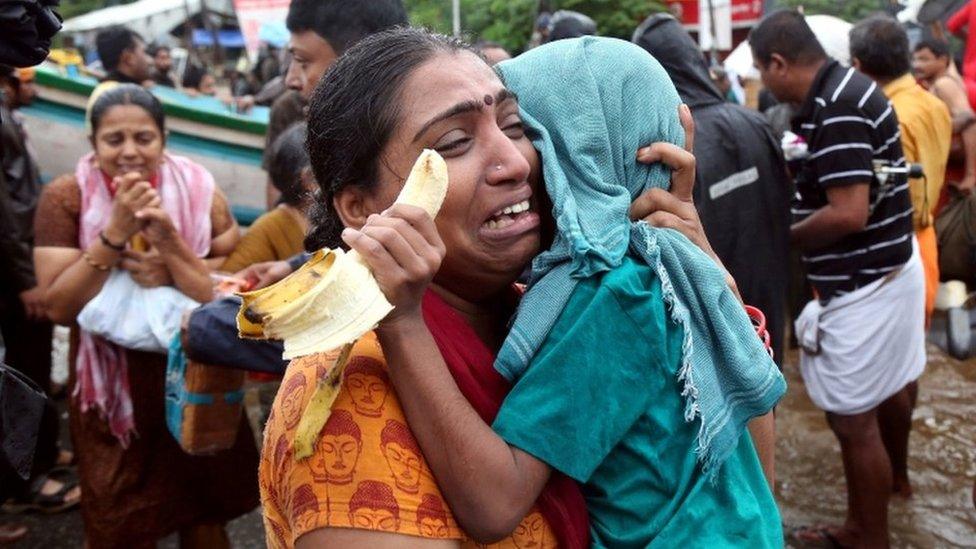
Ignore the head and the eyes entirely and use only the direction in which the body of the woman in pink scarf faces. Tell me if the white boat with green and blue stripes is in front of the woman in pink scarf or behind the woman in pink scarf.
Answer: behind

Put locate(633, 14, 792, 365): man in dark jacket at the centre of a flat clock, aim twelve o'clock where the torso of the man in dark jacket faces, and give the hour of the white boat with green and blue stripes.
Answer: The white boat with green and blue stripes is roughly at 10 o'clock from the man in dark jacket.

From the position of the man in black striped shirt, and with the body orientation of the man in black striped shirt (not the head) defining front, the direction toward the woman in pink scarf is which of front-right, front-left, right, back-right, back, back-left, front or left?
front-left

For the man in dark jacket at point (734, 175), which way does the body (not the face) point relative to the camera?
away from the camera

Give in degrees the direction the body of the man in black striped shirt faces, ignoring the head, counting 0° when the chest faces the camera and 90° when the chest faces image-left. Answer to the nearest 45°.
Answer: approximately 90°

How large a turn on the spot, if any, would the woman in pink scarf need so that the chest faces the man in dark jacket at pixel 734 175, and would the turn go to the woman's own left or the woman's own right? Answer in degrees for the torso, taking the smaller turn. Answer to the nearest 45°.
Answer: approximately 90° to the woman's own left

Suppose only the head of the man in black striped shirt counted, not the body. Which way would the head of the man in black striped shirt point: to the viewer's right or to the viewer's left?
to the viewer's left
